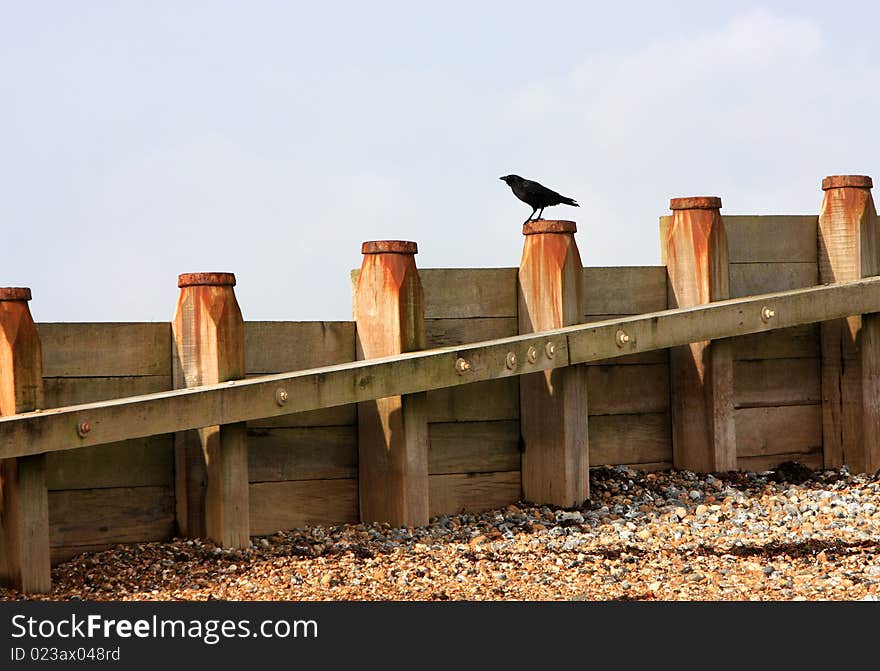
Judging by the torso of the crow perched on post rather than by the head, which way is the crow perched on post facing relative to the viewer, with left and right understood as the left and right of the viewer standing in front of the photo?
facing to the left of the viewer
